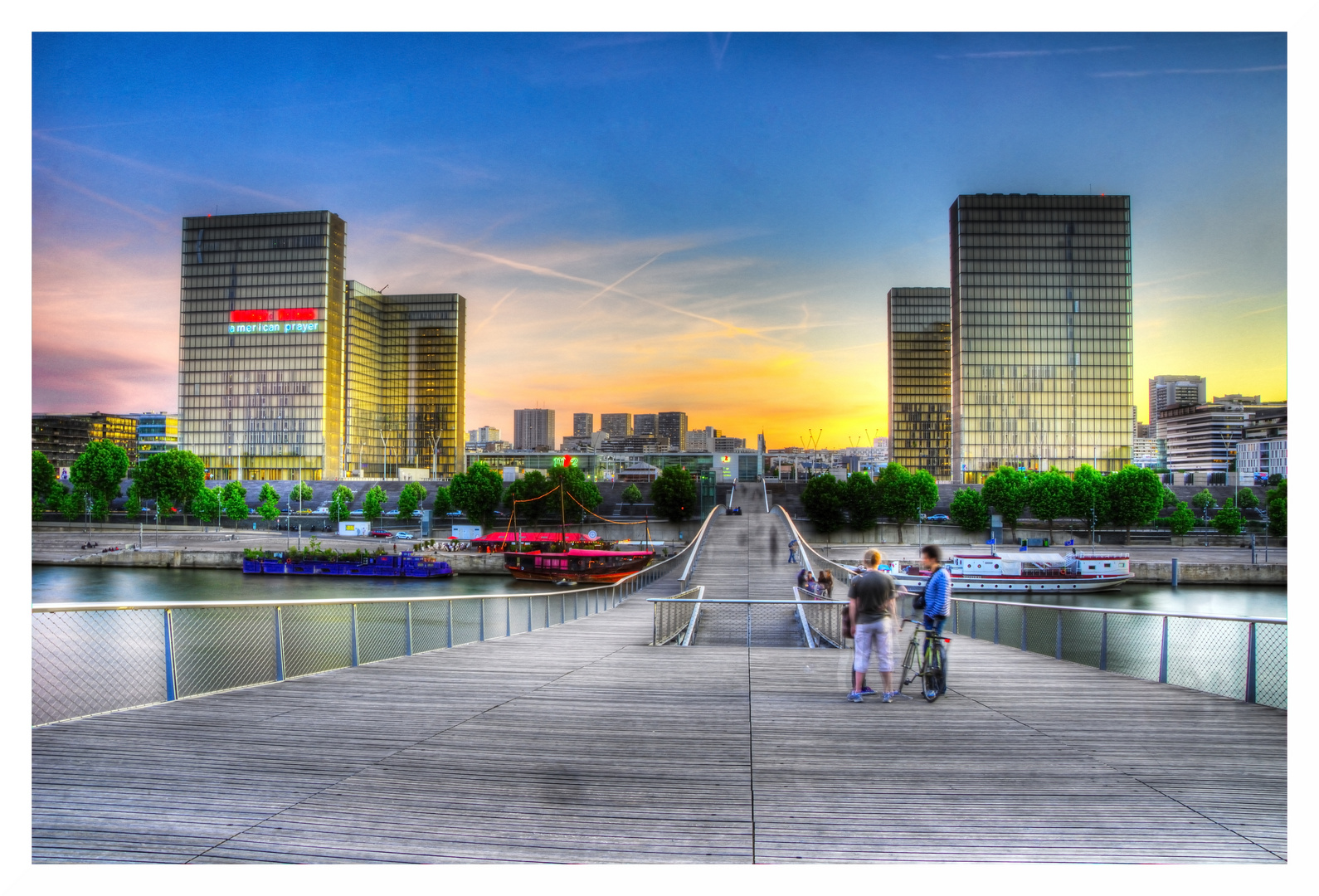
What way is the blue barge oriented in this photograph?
to the viewer's left

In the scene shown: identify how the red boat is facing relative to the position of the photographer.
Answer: facing to the right of the viewer

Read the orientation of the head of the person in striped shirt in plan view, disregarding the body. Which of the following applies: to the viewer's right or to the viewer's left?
to the viewer's left

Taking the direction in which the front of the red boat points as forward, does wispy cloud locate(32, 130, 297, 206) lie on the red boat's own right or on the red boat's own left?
on the red boat's own right

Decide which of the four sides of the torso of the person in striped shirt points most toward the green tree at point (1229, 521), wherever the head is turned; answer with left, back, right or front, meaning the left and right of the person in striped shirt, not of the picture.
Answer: right

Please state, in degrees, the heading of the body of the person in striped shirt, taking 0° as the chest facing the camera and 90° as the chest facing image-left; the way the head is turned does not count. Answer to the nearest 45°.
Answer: approximately 90°
